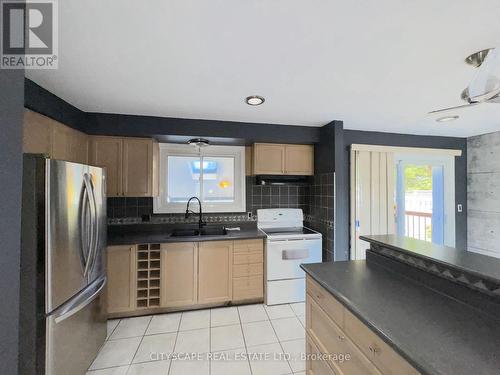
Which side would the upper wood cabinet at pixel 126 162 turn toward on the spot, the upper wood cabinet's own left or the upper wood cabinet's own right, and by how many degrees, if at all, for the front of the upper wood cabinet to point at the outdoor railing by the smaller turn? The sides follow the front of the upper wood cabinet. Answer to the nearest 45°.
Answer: approximately 90° to the upper wood cabinet's own left

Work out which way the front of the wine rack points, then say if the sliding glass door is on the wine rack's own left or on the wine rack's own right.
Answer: on the wine rack's own left

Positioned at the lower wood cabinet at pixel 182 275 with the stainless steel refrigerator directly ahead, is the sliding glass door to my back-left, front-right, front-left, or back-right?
back-left

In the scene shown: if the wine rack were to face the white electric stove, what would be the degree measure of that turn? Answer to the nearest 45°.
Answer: approximately 90° to its left

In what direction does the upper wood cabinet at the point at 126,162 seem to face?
toward the camera

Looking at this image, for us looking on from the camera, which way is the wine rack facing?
facing the viewer

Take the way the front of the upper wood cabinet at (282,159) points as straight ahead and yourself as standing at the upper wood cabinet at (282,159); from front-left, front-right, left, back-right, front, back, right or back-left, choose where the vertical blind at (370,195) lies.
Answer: left

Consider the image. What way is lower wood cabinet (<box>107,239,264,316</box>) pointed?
toward the camera

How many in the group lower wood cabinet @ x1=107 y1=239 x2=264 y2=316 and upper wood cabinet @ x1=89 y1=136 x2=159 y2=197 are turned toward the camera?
2
